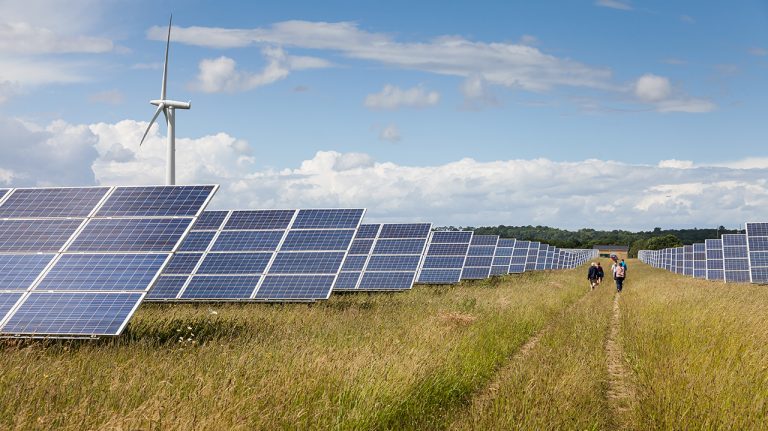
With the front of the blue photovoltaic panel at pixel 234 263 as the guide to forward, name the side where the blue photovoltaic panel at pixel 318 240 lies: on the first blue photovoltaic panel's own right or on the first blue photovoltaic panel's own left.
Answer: on the first blue photovoltaic panel's own left

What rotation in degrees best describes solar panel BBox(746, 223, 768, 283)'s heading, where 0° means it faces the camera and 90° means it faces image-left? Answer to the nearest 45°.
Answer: approximately 0°

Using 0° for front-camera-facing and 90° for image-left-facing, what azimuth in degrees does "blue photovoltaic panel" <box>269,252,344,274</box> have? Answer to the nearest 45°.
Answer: approximately 0°

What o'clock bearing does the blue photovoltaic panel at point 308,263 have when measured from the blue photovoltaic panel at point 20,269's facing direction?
the blue photovoltaic panel at point 308,263 is roughly at 8 o'clock from the blue photovoltaic panel at point 20,269.

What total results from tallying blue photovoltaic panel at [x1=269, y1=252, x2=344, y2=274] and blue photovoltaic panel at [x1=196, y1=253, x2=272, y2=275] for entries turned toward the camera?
2

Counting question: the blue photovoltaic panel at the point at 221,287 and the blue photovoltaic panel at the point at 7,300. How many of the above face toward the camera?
2

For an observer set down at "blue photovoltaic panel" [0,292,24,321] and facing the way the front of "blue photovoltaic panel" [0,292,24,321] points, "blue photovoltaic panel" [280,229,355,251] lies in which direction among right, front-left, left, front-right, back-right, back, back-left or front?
back-left

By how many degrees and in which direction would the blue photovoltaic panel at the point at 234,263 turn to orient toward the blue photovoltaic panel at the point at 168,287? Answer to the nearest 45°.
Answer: approximately 90° to its right
